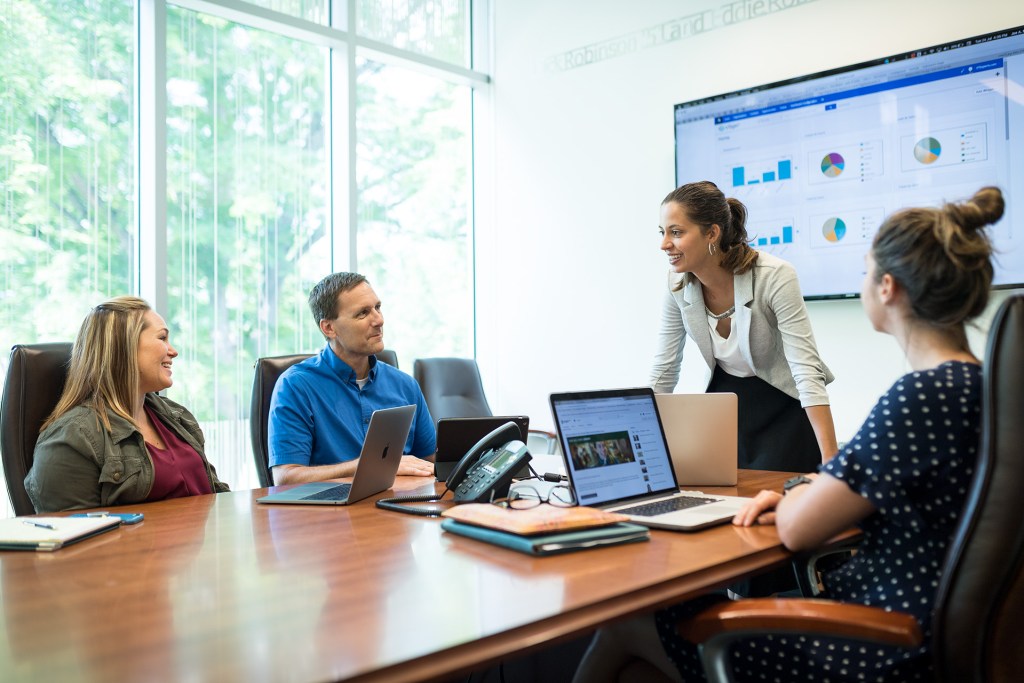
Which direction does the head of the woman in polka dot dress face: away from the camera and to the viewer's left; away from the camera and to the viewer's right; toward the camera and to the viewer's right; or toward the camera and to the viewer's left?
away from the camera and to the viewer's left

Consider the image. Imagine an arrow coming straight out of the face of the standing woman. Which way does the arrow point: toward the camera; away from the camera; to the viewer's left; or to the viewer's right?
to the viewer's left

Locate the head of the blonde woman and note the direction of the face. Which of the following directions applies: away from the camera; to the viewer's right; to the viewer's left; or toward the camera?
to the viewer's right

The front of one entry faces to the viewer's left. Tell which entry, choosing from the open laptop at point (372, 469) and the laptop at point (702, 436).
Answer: the open laptop

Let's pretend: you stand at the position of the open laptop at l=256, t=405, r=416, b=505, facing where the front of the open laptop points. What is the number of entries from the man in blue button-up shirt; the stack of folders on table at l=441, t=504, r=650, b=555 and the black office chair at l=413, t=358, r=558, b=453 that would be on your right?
2

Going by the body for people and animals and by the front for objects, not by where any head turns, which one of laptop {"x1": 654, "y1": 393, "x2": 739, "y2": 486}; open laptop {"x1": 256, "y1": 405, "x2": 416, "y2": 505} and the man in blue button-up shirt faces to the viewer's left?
the open laptop

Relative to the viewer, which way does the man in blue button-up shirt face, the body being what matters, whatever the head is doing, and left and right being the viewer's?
facing the viewer and to the right of the viewer

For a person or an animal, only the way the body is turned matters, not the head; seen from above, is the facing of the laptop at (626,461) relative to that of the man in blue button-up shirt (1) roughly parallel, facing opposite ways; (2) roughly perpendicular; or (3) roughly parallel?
roughly parallel

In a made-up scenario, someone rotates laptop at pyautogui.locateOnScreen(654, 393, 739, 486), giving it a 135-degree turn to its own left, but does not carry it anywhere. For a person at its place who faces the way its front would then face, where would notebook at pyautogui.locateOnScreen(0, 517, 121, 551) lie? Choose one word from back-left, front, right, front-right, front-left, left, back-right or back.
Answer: front

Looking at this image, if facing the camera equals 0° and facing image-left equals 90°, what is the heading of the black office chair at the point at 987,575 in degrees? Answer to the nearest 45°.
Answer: approximately 90°

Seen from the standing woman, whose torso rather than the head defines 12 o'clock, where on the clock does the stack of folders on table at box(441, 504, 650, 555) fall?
The stack of folders on table is roughly at 11 o'clock from the standing woman.

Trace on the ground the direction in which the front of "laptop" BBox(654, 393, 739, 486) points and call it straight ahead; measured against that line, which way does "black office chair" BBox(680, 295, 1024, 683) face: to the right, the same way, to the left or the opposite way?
to the left

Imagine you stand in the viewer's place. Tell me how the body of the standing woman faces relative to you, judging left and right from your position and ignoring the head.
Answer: facing the viewer and to the left of the viewer

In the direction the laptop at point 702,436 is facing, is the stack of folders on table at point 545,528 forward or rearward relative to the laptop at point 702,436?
rearward

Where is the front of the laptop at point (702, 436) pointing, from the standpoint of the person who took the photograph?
facing away from the viewer

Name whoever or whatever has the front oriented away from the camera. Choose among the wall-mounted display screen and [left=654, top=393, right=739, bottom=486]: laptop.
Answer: the laptop

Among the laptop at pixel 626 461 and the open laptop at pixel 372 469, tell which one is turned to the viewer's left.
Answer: the open laptop
